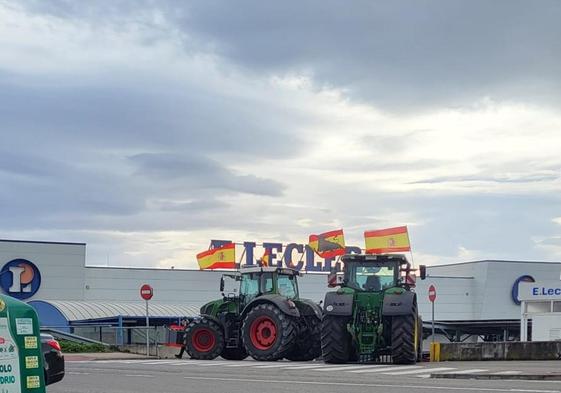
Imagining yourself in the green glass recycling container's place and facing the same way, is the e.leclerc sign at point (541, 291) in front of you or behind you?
behind

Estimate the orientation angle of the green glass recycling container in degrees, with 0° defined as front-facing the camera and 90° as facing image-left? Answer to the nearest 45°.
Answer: approximately 0°

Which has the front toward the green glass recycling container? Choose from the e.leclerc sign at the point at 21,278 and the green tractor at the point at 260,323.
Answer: the e.leclerc sign

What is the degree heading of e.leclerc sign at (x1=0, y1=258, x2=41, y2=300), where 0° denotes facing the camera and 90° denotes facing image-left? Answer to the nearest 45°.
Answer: approximately 0°

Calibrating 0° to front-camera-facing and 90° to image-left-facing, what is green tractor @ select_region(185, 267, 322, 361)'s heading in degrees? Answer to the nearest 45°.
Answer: approximately 135°

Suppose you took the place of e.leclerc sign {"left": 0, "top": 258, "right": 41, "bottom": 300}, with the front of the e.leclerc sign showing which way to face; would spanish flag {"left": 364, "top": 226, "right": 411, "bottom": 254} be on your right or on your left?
on your left

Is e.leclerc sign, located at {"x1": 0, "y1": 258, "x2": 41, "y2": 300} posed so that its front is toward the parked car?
yes
